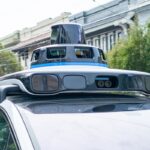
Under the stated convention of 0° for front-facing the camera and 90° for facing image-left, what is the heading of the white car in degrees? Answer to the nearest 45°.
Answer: approximately 315°

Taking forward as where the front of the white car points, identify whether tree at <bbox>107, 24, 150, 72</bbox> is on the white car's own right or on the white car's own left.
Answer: on the white car's own left

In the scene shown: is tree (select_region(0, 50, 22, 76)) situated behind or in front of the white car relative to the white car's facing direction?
behind
